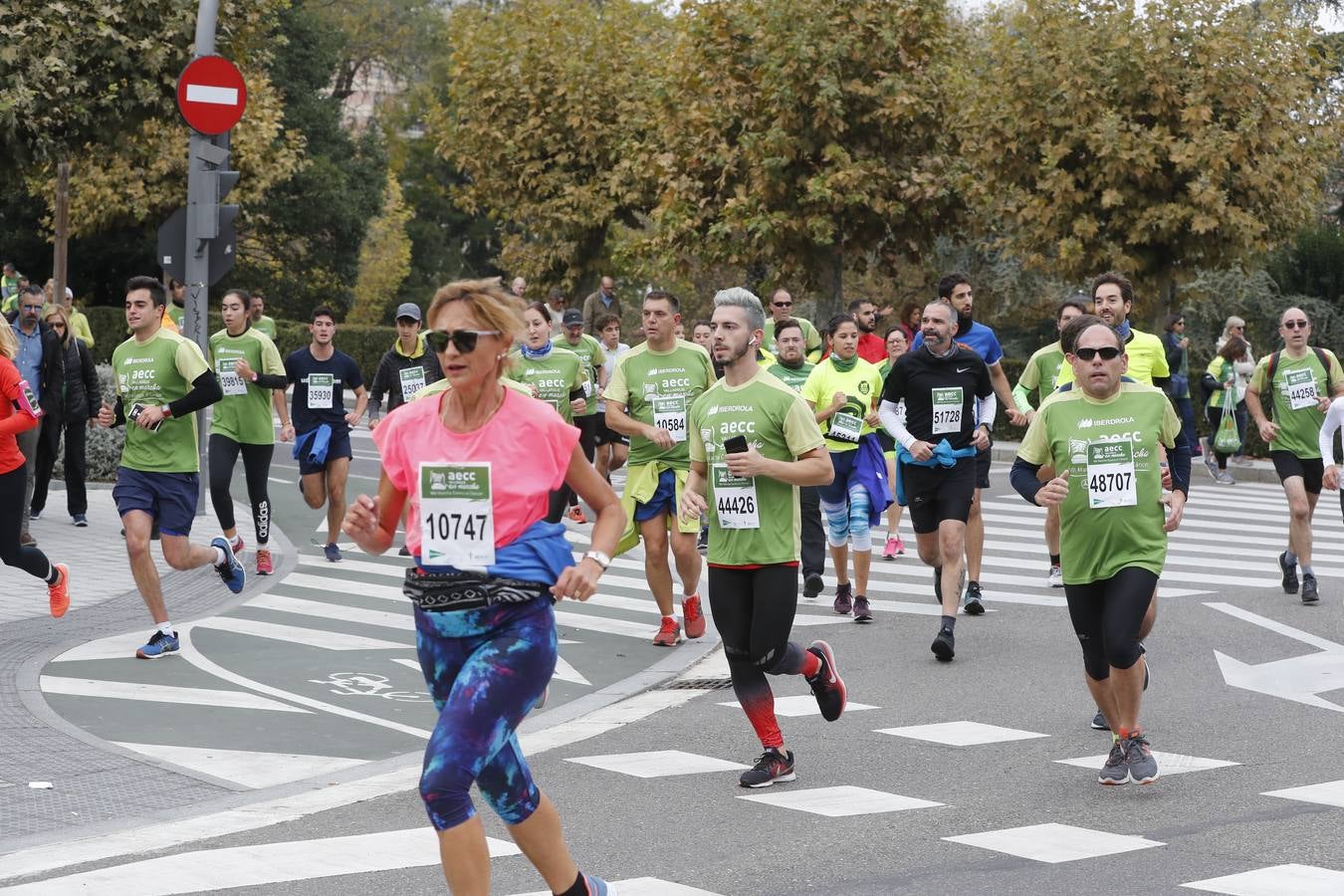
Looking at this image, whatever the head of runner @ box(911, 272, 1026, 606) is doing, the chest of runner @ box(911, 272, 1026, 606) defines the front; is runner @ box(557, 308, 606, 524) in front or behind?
behind

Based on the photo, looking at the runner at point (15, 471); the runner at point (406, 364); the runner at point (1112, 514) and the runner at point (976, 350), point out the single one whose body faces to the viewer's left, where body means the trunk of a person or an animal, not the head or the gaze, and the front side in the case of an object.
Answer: the runner at point (15, 471)

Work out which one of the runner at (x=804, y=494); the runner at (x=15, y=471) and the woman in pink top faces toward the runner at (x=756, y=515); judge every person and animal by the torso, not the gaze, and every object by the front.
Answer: the runner at (x=804, y=494)

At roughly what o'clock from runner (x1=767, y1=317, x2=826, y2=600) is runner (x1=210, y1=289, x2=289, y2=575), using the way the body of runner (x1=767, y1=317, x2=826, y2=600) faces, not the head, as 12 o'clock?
runner (x1=210, y1=289, x2=289, y2=575) is roughly at 3 o'clock from runner (x1=767, y1=317, x2=826, y2=600).

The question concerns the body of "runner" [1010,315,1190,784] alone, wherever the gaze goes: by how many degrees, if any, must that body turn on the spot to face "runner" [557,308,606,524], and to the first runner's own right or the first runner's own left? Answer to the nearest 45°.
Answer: approximately 135° to the first runner's own right

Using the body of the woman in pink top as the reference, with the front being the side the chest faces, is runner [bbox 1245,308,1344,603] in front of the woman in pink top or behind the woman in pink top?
behind

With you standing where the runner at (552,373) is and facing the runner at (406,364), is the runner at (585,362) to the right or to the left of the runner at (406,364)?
right

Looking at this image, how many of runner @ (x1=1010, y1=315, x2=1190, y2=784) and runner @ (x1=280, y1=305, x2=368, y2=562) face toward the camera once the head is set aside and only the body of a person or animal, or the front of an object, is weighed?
2
